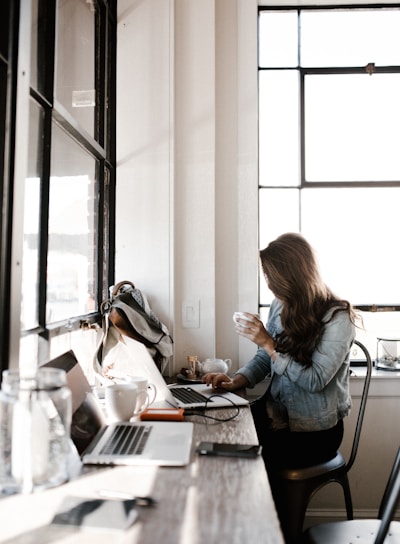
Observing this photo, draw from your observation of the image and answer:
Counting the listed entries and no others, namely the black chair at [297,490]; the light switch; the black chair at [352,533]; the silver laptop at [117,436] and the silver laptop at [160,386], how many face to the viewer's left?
2

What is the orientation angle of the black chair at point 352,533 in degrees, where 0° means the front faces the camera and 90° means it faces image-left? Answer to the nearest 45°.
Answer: approximately 90°

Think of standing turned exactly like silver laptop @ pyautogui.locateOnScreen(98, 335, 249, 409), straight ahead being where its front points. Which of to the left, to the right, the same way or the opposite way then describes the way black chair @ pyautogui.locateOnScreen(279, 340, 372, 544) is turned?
the opposite way

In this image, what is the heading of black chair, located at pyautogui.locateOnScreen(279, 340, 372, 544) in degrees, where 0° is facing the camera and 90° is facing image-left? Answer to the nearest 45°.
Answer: approximately 90°

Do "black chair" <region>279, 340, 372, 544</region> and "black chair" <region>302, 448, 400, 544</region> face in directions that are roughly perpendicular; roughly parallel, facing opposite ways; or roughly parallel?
roughly parallel

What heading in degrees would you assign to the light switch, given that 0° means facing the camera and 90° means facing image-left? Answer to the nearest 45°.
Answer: approximately 0°

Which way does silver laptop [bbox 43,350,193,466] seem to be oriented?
to the viewer's right

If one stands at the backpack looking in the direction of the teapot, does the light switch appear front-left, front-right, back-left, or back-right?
front-left

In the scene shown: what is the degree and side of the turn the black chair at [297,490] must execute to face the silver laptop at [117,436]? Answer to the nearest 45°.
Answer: approximately 45° to its left

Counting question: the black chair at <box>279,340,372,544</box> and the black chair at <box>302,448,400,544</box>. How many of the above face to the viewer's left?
2
